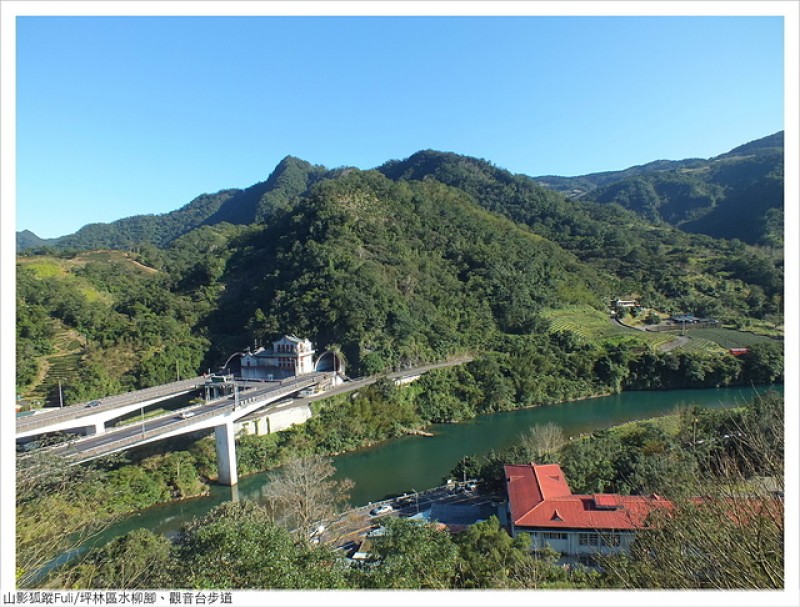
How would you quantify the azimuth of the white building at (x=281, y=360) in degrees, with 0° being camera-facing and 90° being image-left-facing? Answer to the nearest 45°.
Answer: approximately 45°

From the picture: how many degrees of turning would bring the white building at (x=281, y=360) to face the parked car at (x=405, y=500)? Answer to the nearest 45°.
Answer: approximately 45° to its left

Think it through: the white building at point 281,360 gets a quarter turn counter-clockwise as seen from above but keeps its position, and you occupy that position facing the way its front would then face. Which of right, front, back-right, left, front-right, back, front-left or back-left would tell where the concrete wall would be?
front-right

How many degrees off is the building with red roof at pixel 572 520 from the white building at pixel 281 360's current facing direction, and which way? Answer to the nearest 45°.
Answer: approximately 45° to its left

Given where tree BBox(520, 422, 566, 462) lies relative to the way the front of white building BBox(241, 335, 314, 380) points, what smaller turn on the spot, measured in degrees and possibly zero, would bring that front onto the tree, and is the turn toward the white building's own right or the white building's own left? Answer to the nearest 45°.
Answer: approximately 90° to the white building's own left

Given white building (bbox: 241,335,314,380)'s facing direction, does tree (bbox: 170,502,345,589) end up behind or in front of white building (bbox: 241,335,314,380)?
in front

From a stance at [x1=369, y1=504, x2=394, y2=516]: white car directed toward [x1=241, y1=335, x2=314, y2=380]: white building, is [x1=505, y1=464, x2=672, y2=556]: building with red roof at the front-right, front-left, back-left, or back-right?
back-right

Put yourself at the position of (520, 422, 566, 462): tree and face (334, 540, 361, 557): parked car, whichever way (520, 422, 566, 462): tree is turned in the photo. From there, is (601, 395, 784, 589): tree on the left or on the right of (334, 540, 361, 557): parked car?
left

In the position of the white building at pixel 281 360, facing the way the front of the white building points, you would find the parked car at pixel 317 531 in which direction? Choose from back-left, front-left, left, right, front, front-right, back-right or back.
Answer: front-left

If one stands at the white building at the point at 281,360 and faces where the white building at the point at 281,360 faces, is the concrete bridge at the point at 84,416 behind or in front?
in front

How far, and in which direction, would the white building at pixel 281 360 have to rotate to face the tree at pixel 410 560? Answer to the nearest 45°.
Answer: approximately 45° to its left

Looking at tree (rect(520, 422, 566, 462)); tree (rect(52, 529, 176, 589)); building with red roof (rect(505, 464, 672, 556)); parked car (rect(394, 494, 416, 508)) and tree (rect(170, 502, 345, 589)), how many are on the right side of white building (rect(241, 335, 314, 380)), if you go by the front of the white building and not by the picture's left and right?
0

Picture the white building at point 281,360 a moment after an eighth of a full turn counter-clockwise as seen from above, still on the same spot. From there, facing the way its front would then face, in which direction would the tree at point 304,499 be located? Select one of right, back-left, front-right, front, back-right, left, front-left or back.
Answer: front

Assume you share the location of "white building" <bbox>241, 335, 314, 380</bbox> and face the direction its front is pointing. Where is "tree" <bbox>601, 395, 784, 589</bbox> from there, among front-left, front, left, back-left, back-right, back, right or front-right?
front-left
